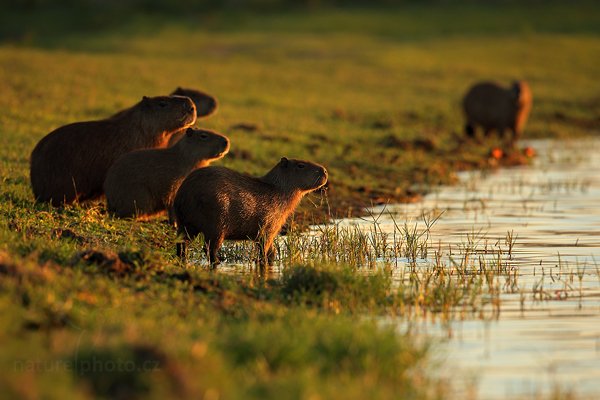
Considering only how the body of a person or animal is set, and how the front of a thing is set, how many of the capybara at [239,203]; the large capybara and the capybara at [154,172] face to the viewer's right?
3

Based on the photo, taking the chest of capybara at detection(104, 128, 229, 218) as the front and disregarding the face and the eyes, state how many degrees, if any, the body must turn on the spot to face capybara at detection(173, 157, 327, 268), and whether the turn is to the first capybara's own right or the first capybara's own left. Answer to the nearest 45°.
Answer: approximately 45° to the first capybara's own right

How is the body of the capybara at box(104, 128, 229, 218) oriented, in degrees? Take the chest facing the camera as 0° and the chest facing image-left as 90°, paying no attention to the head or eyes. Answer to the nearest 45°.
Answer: approximately 270°

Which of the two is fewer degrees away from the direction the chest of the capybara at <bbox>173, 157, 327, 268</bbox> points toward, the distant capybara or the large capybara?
the distant capybara

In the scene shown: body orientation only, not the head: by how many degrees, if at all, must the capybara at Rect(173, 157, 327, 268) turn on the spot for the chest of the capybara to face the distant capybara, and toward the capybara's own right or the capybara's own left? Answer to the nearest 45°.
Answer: approximately 45° to the capybara's own left

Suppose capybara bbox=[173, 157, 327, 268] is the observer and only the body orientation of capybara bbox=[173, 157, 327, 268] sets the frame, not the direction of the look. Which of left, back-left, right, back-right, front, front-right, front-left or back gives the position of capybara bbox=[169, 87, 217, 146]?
left

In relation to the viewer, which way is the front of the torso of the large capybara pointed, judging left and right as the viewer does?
facing to the right of the viewer

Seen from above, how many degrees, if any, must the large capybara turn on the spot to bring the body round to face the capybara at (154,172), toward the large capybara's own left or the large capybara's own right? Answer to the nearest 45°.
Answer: approximately 45° to the large capybara's own right

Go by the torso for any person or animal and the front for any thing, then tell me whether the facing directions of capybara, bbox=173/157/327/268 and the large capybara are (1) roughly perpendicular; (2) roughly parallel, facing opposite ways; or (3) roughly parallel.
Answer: roughly parallel

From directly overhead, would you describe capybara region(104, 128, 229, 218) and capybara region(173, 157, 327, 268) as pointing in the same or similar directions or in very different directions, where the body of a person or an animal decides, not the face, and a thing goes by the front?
same or similar directions

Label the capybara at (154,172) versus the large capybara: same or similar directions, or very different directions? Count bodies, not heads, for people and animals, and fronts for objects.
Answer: same or similar directions

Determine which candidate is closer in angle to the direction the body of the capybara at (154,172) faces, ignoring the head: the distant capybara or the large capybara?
the distant capybara

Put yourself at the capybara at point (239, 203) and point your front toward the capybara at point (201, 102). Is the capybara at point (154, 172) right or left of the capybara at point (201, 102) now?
left

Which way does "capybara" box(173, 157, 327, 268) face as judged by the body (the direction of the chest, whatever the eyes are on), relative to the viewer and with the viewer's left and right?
facing to the right of the viewer

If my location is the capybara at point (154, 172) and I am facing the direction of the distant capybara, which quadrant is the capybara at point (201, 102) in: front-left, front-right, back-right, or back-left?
front-left

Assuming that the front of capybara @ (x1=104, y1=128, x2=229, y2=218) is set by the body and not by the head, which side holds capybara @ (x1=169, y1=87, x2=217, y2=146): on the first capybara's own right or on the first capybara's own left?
on the first capybara's own left
